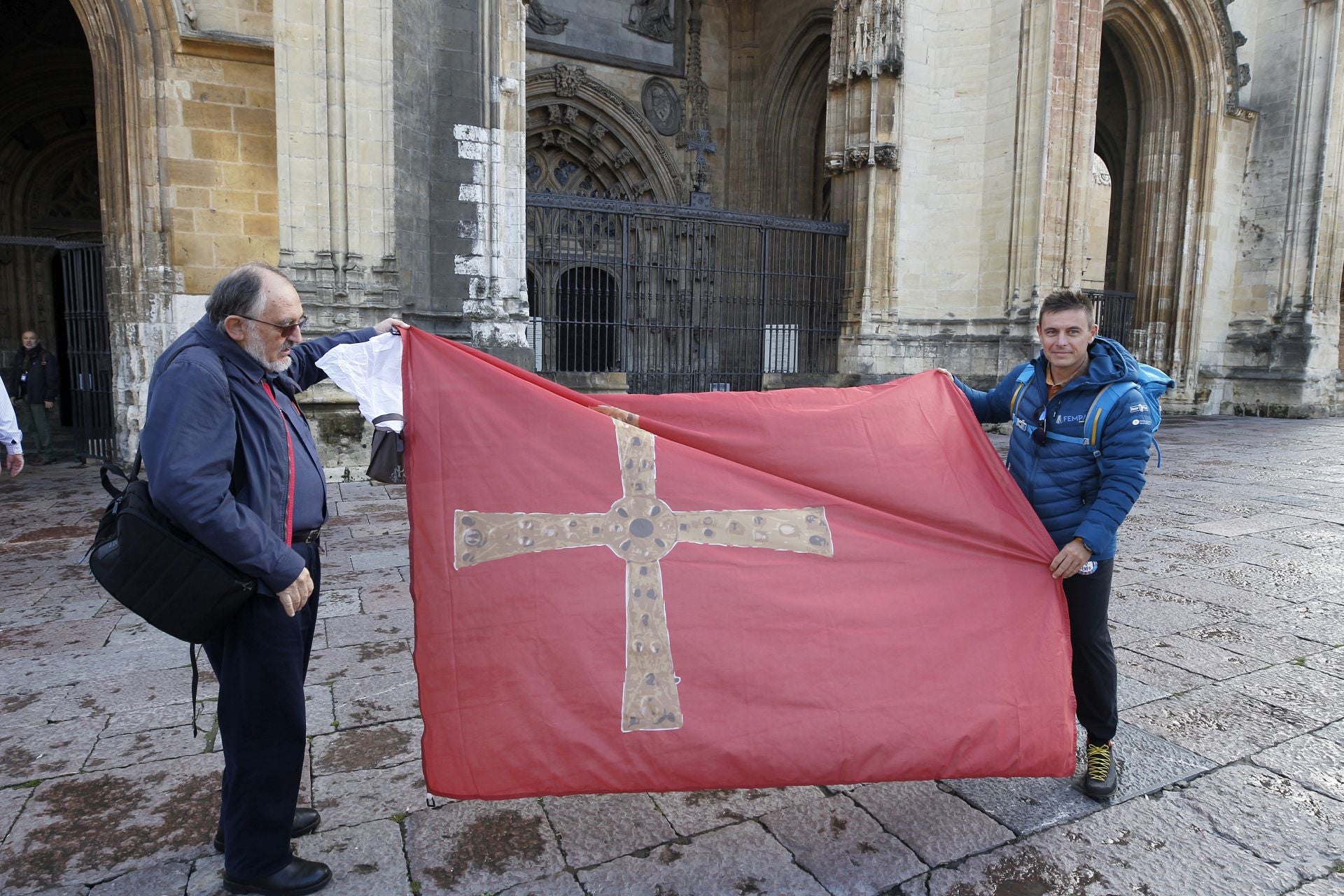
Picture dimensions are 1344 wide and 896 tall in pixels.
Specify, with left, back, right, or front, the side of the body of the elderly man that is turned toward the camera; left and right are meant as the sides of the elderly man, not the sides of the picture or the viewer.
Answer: right

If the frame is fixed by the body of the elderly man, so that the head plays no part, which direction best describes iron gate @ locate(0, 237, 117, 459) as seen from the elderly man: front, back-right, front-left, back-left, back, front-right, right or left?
left

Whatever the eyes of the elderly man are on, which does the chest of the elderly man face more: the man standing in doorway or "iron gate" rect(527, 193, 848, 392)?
the iron gate

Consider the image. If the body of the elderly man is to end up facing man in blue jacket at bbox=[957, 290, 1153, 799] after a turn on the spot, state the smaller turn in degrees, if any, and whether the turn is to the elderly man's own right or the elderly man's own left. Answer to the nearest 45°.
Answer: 0° — they already face them

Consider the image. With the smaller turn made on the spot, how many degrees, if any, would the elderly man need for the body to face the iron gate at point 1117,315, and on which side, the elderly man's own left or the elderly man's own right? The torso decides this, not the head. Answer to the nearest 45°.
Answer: approximately 45° to the elderly man's own left

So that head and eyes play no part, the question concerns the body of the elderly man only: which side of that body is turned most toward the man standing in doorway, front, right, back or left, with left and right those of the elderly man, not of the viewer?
left

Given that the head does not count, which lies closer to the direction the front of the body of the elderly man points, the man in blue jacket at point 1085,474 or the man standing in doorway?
the man in blue jacket

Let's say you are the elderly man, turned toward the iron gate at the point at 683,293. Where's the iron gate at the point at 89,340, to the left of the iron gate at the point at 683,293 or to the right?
left
